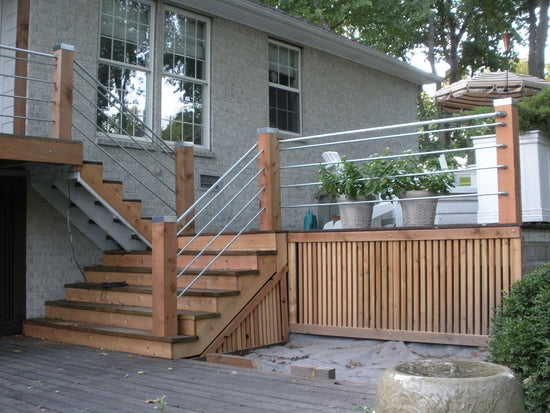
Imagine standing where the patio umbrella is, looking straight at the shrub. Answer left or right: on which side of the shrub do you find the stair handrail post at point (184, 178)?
right

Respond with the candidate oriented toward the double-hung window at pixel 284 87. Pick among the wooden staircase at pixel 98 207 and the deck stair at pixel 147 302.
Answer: the wooden staircase

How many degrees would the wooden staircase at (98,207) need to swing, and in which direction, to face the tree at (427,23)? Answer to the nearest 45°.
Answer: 0° — it already faces it

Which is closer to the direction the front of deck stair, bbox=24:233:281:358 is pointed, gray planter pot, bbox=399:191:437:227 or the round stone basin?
the round stone basin

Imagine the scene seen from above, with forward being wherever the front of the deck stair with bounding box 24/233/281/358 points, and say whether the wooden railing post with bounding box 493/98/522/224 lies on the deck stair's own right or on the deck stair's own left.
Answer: on the deck stair's own left

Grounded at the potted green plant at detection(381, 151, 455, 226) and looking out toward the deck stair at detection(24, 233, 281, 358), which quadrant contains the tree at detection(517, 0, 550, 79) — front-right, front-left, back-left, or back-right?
back-right

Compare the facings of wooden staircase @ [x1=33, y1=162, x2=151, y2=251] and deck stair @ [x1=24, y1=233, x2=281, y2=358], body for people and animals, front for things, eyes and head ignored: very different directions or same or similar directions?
very different directions

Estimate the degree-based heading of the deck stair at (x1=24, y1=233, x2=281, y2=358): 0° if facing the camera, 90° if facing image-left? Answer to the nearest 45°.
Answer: approximately 45°

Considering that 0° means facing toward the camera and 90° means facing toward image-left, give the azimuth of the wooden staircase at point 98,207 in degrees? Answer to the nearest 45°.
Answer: approximately 225°

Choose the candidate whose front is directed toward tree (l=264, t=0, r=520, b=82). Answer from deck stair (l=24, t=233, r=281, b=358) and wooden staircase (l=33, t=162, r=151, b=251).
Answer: the wooden staircase

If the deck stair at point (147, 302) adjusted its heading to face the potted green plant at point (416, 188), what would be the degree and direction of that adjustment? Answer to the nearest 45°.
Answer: approximately 135° to its left

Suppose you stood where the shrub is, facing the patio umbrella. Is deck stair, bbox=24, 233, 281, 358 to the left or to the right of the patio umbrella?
left
